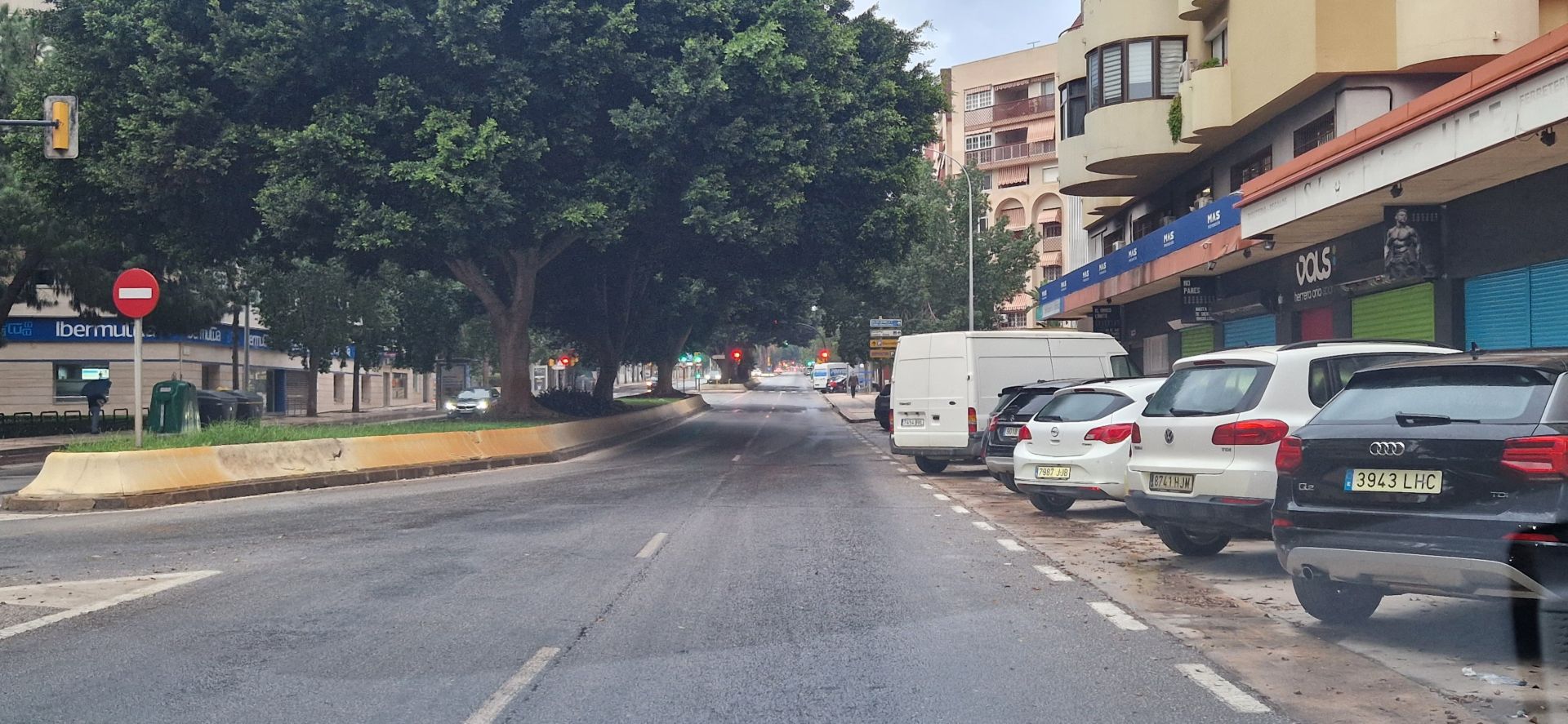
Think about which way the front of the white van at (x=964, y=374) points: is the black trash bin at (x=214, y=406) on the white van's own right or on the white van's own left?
on the white van's own left

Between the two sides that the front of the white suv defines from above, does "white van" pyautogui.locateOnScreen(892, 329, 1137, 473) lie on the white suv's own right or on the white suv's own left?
on the white suv's own left

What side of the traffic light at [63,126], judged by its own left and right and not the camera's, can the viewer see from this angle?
back

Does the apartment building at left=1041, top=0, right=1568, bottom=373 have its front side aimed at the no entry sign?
yes

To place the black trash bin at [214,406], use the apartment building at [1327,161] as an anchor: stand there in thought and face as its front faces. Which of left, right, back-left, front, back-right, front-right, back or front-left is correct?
front-right

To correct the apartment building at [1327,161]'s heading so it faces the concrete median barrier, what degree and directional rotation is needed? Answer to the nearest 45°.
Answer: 0° — it already faces it

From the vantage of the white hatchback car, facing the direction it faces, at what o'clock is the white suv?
The white suv is roughly at 4 o'clock from the white hatchback car.

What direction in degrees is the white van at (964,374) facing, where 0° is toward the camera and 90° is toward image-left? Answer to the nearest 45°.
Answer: approximately 225°
